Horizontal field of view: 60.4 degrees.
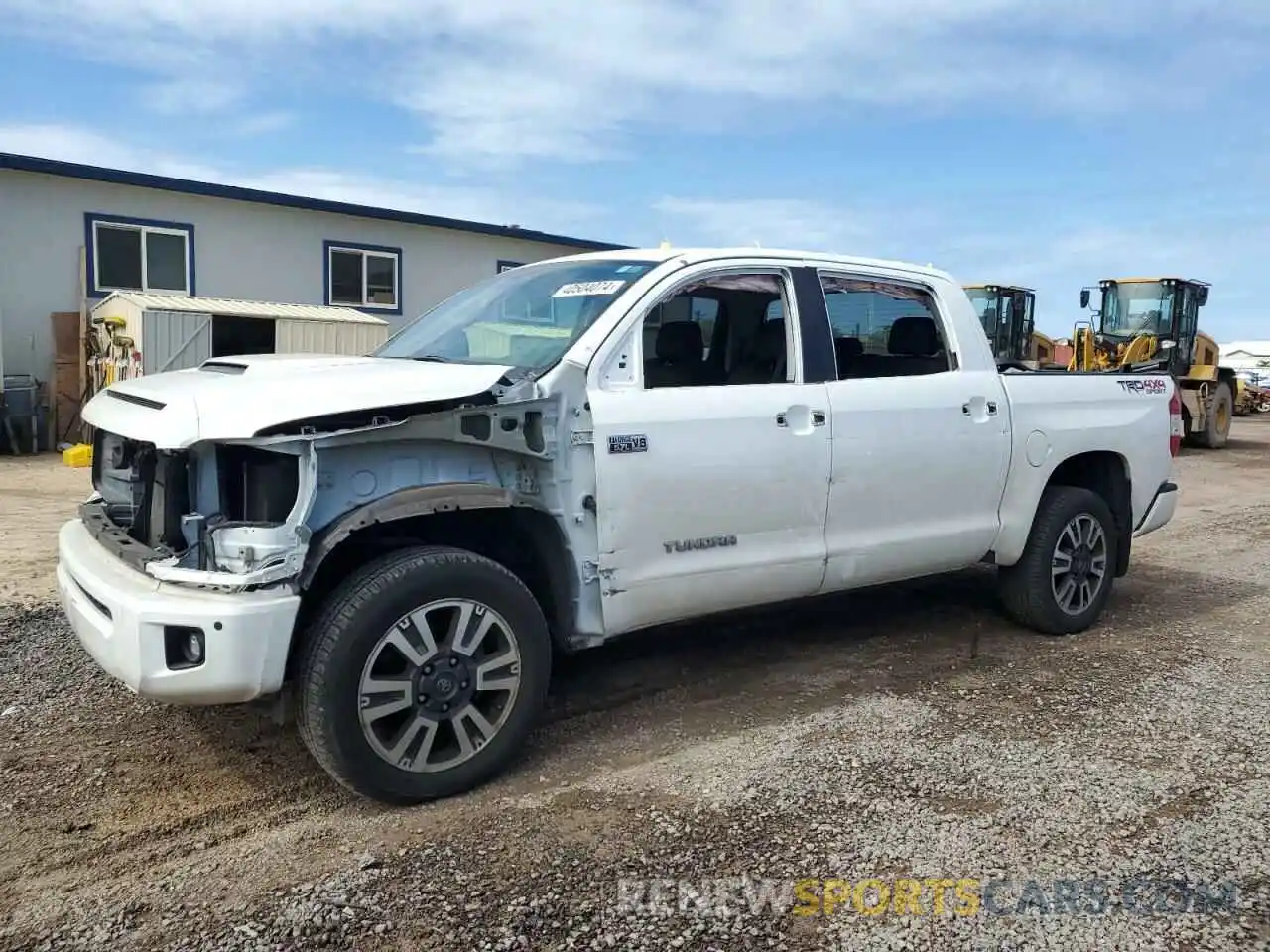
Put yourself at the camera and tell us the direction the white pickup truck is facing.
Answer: facing the viewer and to the left of the viewer

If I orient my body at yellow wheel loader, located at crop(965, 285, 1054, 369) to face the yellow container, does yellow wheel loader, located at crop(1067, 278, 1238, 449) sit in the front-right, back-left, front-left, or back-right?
back-left

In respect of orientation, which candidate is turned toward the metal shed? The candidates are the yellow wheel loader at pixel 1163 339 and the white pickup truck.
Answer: the yellow wheel loader

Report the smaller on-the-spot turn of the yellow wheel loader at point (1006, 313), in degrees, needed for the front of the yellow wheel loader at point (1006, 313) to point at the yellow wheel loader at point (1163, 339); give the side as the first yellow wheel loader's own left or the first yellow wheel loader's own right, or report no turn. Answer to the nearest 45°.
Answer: approximately 135° to the first yellow wheel loader's own left

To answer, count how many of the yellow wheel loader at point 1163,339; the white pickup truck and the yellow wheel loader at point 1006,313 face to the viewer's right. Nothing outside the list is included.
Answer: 0

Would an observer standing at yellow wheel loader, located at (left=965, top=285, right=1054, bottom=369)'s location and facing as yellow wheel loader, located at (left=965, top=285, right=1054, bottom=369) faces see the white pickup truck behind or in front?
in front

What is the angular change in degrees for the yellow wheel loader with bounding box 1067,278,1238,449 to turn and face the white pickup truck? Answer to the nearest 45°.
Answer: approximately 45° to its left

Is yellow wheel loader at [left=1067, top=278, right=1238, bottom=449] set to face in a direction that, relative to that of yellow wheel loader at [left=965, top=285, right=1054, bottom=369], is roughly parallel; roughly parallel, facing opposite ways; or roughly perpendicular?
roughly parallel

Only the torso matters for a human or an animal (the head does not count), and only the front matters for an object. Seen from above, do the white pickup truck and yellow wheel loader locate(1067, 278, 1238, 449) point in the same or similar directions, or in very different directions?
same or similar directions

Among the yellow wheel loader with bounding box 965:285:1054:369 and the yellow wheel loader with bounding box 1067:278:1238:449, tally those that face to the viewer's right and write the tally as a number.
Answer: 0

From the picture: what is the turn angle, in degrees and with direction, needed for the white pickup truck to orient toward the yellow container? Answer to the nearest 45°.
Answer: approximately 90° to its right

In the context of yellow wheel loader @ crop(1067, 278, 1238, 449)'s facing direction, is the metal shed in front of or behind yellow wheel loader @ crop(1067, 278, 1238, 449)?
in front

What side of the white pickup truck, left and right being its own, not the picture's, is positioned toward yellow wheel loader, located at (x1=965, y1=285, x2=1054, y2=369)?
back

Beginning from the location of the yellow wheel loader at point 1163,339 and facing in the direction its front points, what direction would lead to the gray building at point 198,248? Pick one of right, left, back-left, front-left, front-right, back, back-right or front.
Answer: front

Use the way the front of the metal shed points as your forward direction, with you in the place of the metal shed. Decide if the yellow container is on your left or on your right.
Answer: on your right

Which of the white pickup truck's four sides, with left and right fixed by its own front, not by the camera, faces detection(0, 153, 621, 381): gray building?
right

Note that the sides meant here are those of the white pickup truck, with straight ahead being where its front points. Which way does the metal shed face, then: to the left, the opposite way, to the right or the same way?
to the left
